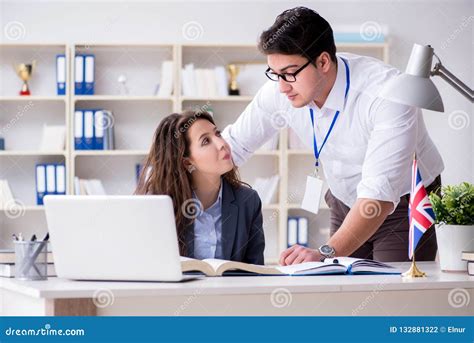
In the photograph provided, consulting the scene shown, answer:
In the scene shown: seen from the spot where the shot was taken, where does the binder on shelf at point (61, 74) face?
facing the viewer

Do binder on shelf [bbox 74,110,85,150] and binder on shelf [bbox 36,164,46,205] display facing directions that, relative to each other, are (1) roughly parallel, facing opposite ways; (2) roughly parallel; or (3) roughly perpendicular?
roughly parallel

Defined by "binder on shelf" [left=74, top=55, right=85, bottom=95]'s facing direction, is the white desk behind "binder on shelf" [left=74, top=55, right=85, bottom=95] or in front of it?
in front

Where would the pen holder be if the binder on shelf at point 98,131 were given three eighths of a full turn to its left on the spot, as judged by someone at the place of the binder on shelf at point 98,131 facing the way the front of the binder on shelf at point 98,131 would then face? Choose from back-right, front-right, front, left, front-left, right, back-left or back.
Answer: back-right

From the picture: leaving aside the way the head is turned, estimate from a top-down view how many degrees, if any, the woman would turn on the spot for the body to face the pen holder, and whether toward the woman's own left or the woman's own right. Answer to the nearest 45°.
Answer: approximately 45° to the woman's own right

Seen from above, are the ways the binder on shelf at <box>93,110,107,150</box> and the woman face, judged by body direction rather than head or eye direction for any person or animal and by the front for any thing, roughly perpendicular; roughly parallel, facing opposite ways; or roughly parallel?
roughly parallel

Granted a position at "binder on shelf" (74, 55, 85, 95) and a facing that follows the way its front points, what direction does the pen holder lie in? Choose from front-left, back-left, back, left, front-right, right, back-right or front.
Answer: front

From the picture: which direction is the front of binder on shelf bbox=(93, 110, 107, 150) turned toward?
toward the camera

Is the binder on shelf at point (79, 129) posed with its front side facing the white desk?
yes

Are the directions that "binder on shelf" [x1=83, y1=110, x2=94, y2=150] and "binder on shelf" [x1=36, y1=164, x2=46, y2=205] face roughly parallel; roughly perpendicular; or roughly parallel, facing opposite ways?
roughly parallel

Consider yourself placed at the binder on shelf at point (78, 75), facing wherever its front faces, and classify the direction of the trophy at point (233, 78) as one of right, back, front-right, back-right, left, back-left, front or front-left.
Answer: left
